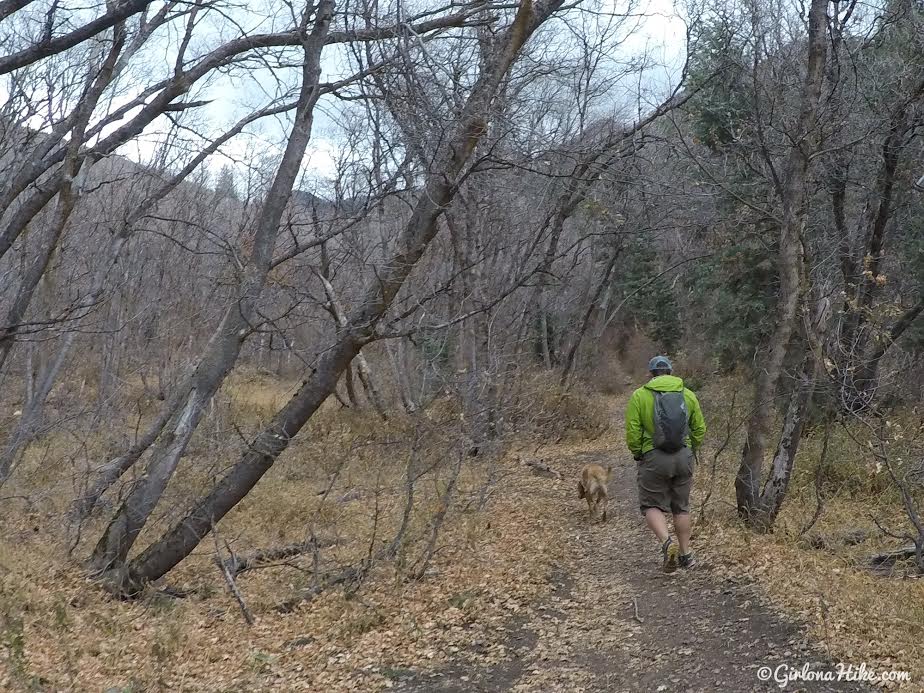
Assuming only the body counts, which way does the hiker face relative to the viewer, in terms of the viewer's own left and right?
facing away from the viewer

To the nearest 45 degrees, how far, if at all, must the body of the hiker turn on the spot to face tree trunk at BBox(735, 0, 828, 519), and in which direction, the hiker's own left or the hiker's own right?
approximately 45° to the hiker's own right

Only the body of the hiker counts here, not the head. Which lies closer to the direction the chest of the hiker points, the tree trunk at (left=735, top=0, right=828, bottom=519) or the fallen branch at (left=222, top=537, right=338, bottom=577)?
the tree trunk

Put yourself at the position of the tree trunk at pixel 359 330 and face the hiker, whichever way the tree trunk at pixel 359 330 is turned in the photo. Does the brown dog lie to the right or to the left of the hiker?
left

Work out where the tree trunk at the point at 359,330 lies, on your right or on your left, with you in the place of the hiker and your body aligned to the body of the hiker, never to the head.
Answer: on your left

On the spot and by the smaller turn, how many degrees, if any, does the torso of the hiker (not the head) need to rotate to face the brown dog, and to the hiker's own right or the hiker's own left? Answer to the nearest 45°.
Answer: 0° — they already face it

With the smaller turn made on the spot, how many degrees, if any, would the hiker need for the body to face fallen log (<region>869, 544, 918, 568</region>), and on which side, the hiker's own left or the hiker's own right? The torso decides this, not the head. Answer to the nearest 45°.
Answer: approximately 90° to the hiker's own right

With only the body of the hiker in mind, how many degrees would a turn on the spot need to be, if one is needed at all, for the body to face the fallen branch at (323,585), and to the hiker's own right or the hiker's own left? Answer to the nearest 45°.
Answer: approximately 90° to the hiker's own left

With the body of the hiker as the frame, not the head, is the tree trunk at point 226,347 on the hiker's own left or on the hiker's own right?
on the hiker's own left

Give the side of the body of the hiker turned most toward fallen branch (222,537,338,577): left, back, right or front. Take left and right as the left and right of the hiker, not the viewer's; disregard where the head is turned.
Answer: left
